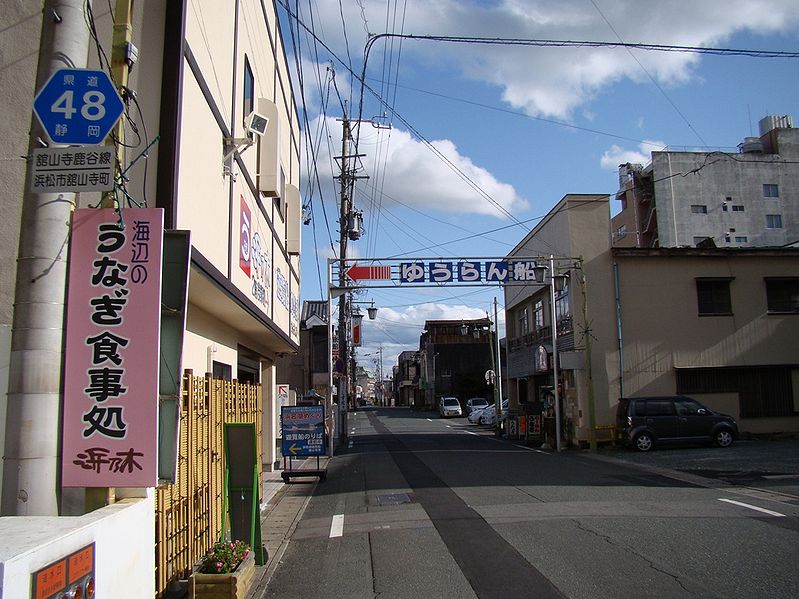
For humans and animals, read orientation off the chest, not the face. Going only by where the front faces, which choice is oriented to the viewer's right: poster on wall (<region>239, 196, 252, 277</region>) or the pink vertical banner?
the poster on wall

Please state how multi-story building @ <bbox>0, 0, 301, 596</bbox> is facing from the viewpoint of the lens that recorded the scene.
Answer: facing to the right of the viewer

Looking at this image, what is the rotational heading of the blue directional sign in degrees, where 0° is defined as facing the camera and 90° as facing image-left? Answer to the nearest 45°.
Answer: approximately 0°

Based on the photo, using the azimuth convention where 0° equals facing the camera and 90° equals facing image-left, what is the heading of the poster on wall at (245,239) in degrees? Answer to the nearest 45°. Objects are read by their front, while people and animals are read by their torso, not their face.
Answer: approximately 270°

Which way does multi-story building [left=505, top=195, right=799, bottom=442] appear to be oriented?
to the viewer's left

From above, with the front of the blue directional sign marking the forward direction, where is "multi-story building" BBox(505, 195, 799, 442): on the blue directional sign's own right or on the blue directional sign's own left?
on the blue directional sign's own left

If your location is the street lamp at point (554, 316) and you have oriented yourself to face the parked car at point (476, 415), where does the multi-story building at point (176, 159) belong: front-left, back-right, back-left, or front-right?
back-left

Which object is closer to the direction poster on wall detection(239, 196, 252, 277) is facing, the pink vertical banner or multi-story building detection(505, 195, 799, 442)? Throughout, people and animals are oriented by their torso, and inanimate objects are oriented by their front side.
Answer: the multi-story building

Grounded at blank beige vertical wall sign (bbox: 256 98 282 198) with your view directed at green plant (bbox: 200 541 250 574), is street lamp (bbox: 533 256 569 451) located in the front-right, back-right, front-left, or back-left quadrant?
back-left

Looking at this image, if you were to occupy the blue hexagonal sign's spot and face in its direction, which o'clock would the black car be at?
The black car is roughly at 8 o'clock from the blue hexagonal sign.
